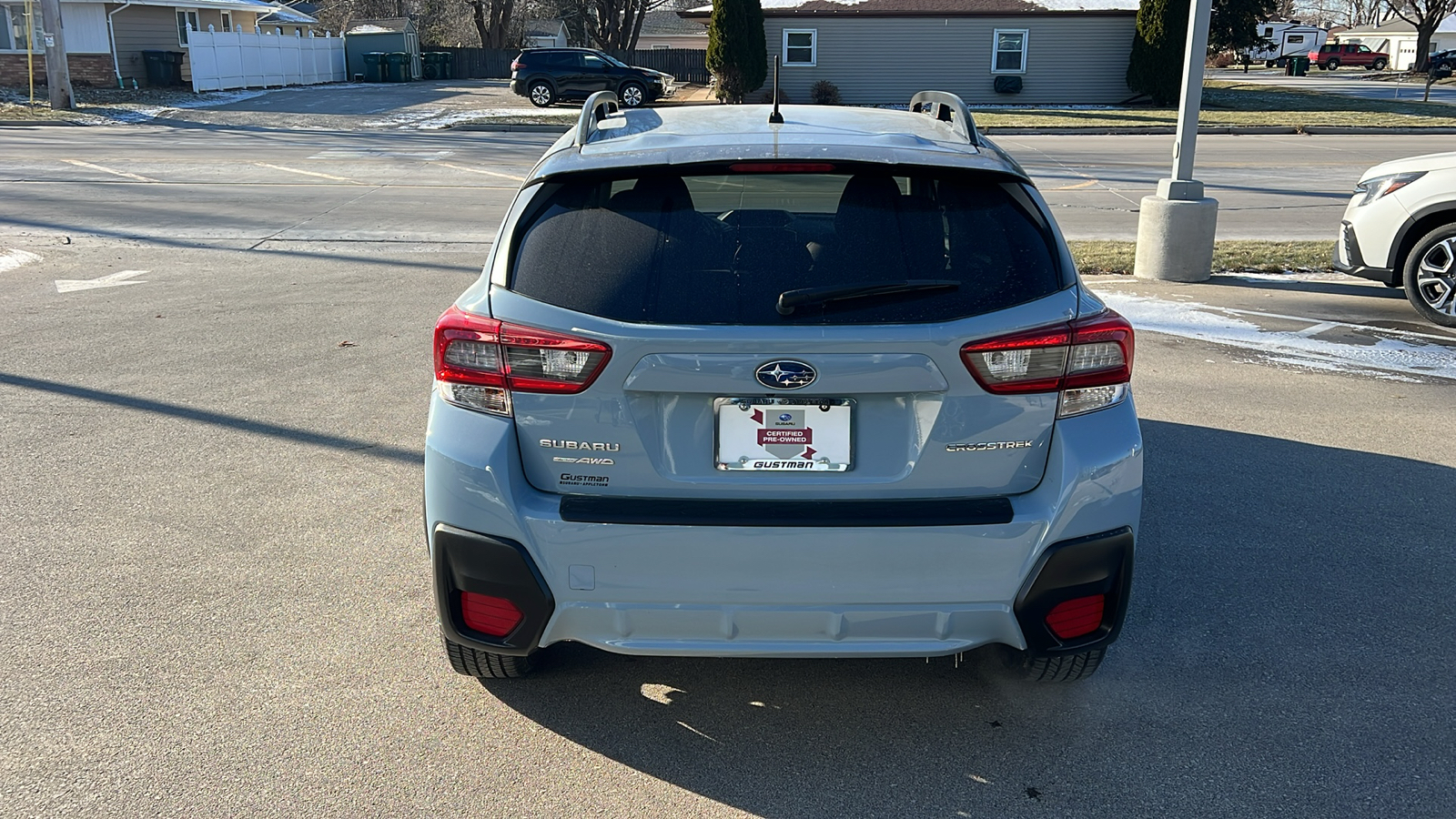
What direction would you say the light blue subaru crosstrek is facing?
away from the camera

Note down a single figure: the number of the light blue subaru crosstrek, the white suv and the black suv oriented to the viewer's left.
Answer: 1

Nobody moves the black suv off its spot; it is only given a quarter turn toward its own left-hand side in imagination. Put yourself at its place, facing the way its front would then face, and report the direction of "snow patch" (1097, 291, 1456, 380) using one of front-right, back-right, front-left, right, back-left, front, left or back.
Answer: back

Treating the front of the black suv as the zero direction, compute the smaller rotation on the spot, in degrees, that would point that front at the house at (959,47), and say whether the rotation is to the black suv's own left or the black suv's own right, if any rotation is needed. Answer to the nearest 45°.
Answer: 0° — it already faces it

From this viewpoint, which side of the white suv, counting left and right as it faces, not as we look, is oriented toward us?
left

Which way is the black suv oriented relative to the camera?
to the viewer's right

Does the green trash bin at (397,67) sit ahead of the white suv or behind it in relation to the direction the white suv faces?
ahead

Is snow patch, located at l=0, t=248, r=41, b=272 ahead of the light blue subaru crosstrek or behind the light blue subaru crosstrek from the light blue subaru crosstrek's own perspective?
ahead

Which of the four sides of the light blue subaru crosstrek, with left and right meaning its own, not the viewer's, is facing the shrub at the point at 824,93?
front

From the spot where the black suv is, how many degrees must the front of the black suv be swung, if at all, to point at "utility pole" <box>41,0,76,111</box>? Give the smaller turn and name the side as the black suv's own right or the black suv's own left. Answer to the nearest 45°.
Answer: approximately 180°

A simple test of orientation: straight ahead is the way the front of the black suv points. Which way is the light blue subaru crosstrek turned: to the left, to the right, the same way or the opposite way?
to the left

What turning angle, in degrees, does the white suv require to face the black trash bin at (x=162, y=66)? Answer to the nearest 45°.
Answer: approximately 45° to its right
